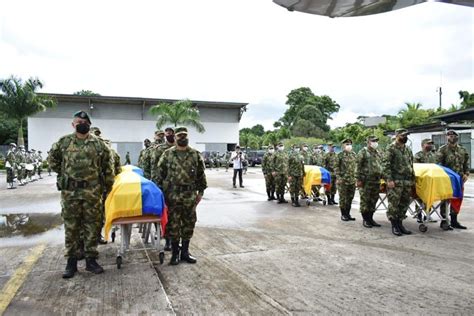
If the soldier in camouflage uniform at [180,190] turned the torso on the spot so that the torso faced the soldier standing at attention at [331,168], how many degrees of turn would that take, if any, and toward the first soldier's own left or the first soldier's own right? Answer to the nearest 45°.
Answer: approximately 135° to the first soldier's own left

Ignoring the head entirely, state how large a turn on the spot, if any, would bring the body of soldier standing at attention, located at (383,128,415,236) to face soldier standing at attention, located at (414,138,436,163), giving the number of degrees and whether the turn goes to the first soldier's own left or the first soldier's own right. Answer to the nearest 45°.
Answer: approximately 135° to the first soldier's own left

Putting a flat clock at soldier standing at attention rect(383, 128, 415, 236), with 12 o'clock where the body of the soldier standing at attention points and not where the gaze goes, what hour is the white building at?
The white building is roughly at 6 o'clock from the soldier standing at attention.

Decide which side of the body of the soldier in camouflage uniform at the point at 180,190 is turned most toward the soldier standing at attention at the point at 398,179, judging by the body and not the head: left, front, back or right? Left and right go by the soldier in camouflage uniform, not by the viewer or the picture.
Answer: left

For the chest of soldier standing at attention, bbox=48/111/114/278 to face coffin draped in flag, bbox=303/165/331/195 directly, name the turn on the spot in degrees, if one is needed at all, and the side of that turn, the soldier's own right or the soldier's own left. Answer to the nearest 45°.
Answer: approximately 135° to the soldier's own left

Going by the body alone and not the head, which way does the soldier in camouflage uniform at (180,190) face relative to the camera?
toward the camera

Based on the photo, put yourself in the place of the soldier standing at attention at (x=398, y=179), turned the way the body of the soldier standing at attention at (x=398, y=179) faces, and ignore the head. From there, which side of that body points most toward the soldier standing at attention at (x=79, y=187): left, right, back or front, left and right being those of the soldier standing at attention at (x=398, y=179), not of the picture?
right

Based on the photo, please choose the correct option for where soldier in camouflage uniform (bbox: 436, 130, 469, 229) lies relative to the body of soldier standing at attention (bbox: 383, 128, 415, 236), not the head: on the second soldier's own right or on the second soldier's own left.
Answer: on the second soldier's own left

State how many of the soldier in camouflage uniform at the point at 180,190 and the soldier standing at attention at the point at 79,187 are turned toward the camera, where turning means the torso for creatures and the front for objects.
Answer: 2

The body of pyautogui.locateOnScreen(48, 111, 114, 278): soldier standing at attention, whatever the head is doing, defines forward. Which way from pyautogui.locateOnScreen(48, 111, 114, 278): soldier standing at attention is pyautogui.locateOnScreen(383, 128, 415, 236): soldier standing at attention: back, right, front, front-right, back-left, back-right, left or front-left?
left

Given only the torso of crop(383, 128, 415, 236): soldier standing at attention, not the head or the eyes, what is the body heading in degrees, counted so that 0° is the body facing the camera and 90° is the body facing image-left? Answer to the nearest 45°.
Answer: approximately 315°

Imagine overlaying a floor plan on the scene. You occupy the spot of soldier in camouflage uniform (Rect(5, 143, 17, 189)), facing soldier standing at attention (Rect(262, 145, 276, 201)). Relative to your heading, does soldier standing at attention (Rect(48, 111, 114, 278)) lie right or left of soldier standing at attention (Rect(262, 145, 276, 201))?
right

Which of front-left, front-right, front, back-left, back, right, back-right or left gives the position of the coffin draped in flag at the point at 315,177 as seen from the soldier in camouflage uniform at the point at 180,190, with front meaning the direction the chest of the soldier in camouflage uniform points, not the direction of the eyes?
back-left

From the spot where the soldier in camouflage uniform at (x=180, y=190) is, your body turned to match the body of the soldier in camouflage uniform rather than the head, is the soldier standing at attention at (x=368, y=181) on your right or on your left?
on your left

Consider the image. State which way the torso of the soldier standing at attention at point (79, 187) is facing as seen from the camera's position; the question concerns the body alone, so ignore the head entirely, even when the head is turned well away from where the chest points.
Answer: toward the camera
